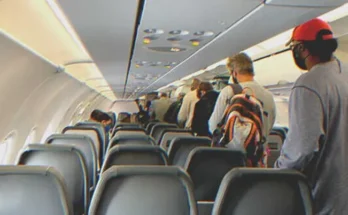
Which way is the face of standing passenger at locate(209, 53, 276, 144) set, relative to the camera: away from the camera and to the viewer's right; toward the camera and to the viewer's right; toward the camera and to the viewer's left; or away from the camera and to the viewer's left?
away from the camera and to the viewer's left

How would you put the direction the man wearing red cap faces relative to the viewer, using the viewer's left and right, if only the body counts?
facing away from the viewer and to the left of the viewer

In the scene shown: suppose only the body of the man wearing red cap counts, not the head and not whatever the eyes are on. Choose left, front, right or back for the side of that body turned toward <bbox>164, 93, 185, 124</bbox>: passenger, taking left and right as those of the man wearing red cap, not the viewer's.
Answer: front

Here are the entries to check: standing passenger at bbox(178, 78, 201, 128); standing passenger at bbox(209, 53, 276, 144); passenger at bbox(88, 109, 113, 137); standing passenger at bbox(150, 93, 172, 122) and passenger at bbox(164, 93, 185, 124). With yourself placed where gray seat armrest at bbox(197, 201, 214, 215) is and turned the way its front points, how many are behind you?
0

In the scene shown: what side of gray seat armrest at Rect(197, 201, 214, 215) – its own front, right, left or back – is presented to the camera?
back

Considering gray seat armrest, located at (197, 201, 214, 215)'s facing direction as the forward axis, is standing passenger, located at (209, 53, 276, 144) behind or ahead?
ahead

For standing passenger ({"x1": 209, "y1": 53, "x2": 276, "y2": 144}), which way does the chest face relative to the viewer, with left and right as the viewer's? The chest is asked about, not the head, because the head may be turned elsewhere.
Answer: facing away from the viewer and to the left of the viewer

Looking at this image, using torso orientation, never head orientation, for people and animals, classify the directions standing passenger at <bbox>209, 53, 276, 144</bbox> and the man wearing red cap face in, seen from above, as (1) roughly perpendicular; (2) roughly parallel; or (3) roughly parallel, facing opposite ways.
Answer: roughly parallel

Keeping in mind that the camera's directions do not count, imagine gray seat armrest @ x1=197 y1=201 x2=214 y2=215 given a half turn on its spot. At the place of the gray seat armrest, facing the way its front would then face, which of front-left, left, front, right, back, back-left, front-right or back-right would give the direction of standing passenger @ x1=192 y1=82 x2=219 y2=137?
back

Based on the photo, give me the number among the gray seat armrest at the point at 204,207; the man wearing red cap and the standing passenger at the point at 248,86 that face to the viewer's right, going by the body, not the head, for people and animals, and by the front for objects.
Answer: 0

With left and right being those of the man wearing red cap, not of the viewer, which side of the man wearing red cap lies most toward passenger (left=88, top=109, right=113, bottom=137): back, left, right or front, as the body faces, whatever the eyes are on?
front
